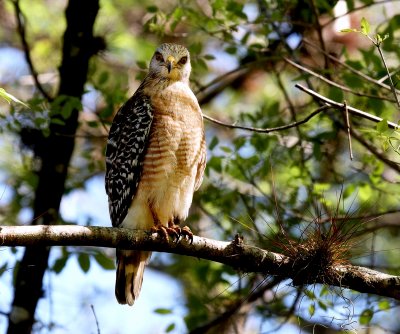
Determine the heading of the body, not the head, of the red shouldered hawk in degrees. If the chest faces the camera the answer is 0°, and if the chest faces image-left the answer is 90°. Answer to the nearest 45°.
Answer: approximately 315°

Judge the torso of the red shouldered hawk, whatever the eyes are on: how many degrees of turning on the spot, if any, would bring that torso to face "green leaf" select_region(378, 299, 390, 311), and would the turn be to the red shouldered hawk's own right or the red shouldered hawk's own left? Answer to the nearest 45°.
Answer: approximately 45° to the red shouldered hawk's own left

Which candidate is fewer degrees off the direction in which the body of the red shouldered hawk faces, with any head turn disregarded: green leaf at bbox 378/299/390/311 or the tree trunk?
the green leaf
